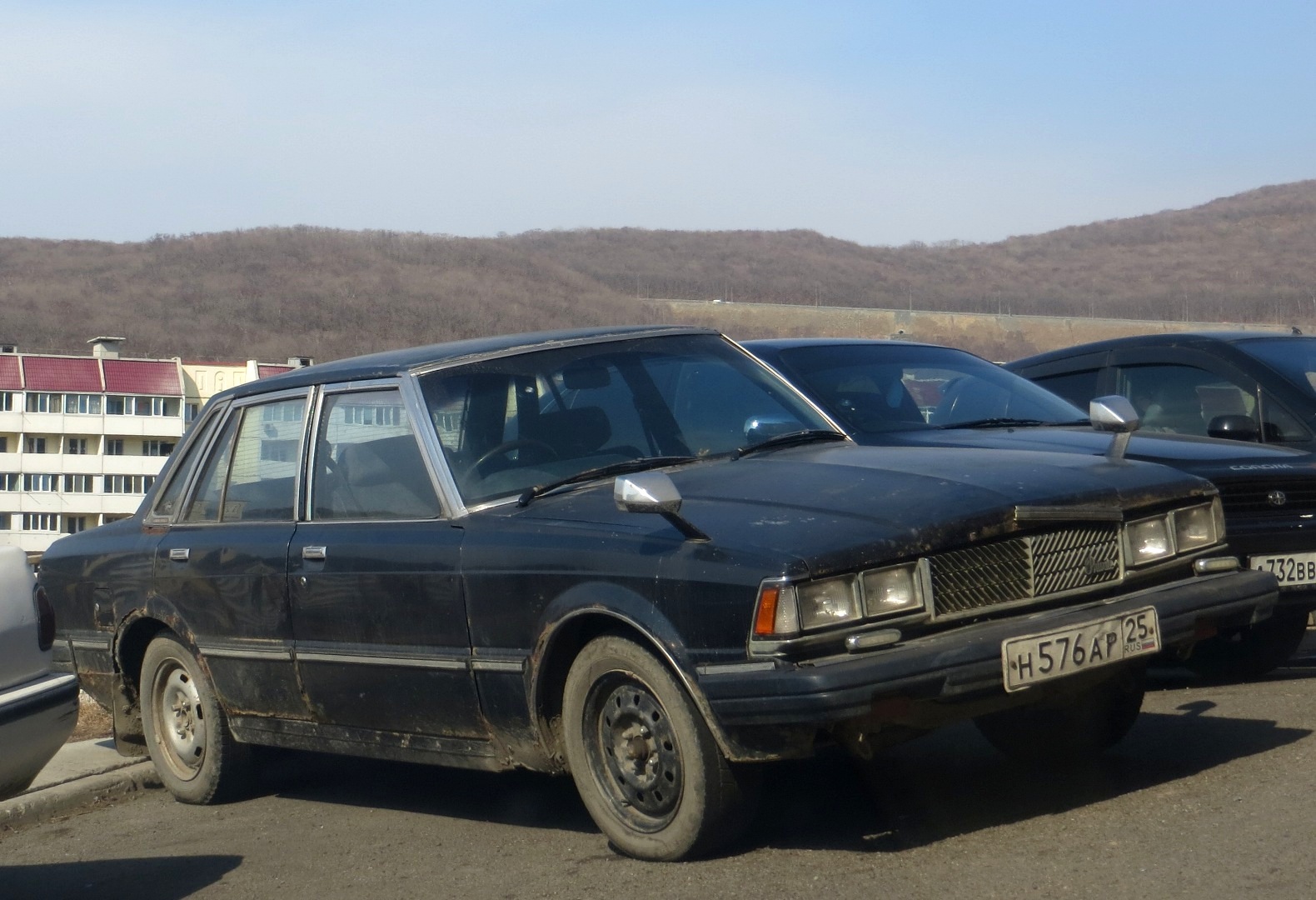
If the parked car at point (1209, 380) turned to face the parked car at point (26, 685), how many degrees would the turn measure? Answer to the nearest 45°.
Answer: approximately 90° to its right

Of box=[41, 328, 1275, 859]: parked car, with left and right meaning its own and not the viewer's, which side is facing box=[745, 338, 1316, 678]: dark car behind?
left

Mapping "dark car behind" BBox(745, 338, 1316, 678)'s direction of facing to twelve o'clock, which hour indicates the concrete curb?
The concrete curb is roughly at 4 o'clock from the dark car behind.

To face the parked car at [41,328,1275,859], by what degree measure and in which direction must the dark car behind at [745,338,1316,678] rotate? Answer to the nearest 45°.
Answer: approximately 90° to its right

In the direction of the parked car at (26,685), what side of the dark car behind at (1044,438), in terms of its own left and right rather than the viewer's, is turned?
right

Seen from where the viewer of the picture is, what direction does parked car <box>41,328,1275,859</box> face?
facing the viewer and to the right of the viewer

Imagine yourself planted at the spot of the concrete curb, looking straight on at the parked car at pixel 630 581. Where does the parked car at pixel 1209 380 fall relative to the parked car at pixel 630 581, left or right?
left

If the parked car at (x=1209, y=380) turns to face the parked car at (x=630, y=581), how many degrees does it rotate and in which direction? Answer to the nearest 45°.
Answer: approximately 90° to its right
